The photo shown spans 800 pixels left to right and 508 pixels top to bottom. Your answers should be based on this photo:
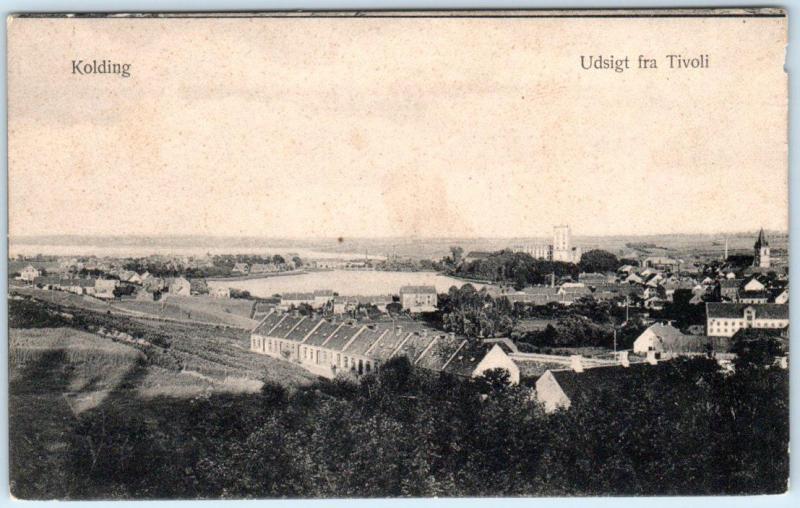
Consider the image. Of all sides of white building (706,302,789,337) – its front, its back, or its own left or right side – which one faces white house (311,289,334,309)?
right

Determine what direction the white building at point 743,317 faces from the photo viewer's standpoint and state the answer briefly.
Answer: facing the viewer

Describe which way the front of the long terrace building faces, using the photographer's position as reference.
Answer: facing the viewer and to the left of the viewer

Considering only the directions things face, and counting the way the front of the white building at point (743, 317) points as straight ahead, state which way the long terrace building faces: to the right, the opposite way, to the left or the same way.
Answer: the same way

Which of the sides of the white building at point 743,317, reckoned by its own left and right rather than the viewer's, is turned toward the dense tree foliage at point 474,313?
right

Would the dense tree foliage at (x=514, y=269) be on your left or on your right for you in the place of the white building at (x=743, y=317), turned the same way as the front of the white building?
on your right

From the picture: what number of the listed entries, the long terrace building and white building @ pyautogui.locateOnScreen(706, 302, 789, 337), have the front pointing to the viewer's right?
0

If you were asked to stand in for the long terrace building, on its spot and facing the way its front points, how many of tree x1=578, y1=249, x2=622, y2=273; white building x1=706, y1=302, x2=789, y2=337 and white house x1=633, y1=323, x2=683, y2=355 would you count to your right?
0
